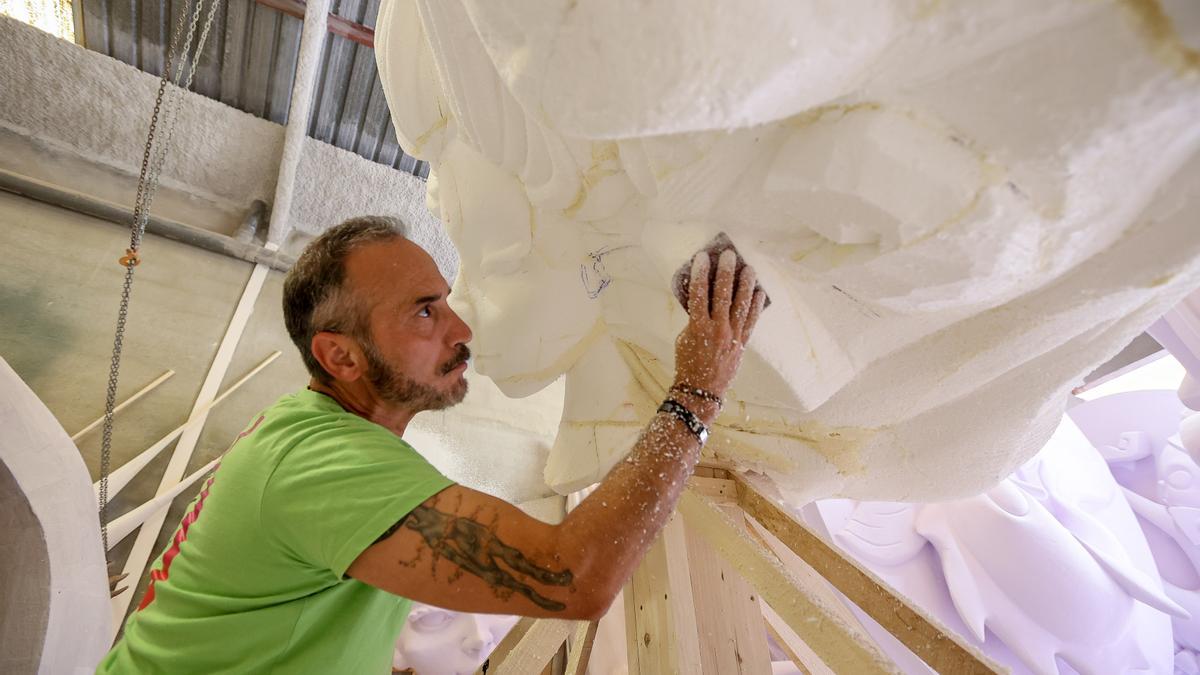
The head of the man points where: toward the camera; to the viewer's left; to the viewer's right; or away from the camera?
to the viewer's right

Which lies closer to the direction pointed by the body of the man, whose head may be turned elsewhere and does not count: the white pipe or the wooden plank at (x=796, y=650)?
the wooden plank

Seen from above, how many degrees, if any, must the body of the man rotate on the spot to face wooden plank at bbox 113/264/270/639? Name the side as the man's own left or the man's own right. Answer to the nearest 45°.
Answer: approximately 135° to the man's own left

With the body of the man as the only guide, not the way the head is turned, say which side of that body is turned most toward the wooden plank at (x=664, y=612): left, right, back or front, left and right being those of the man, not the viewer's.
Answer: front

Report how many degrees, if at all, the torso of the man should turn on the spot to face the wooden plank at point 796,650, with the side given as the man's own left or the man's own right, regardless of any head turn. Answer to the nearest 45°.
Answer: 0° — they already face it

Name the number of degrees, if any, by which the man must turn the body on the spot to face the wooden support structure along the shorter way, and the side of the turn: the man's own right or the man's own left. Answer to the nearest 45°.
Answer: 0° — they already face it

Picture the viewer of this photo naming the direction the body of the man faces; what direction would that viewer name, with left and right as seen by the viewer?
facing to the right of the viewer

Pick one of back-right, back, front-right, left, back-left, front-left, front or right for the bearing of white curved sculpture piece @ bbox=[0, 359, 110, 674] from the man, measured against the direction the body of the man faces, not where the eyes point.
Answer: back-left

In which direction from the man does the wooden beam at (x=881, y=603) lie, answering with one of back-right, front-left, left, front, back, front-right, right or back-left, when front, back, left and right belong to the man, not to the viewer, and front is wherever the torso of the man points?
front
